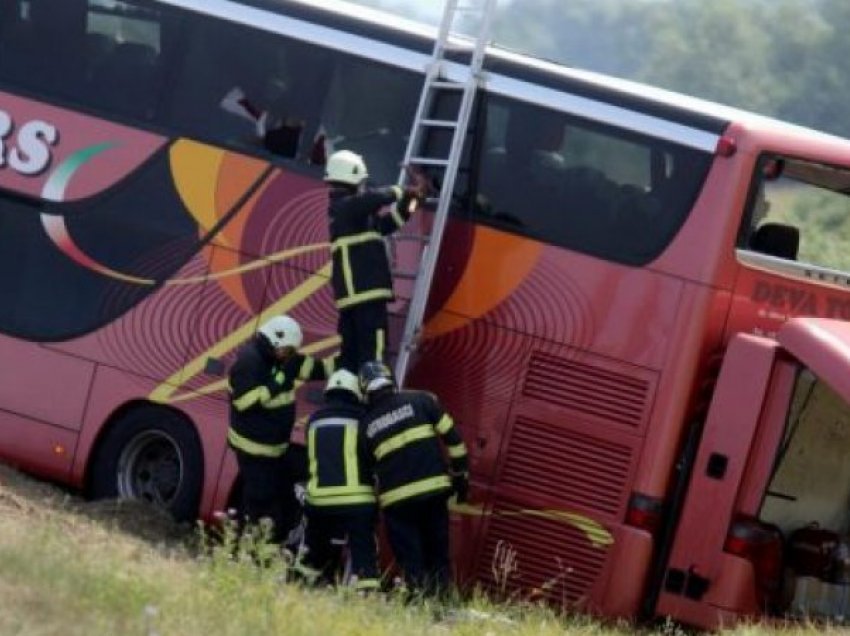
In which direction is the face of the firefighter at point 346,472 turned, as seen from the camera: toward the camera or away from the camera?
away from the camera

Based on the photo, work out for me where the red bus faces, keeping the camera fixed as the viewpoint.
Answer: facing away from the viewer and to the left of the viewer

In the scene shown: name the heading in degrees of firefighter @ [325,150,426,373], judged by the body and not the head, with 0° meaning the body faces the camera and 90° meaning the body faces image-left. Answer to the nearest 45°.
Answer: approximately 225°

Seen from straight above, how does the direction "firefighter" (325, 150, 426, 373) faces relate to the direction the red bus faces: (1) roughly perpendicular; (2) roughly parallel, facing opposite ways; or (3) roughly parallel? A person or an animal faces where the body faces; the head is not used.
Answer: roughly perpendicular

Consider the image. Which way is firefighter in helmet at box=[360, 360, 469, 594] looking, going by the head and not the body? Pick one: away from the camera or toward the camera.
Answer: away from the camera
